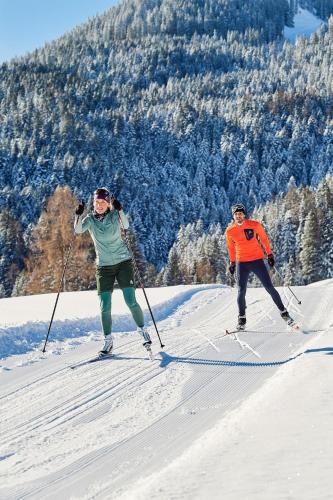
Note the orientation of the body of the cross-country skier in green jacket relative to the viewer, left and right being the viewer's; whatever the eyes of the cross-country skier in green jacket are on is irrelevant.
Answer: facing the viewer

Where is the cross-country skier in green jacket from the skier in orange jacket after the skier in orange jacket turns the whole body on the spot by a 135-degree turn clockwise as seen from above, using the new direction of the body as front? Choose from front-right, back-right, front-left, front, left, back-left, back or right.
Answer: left
